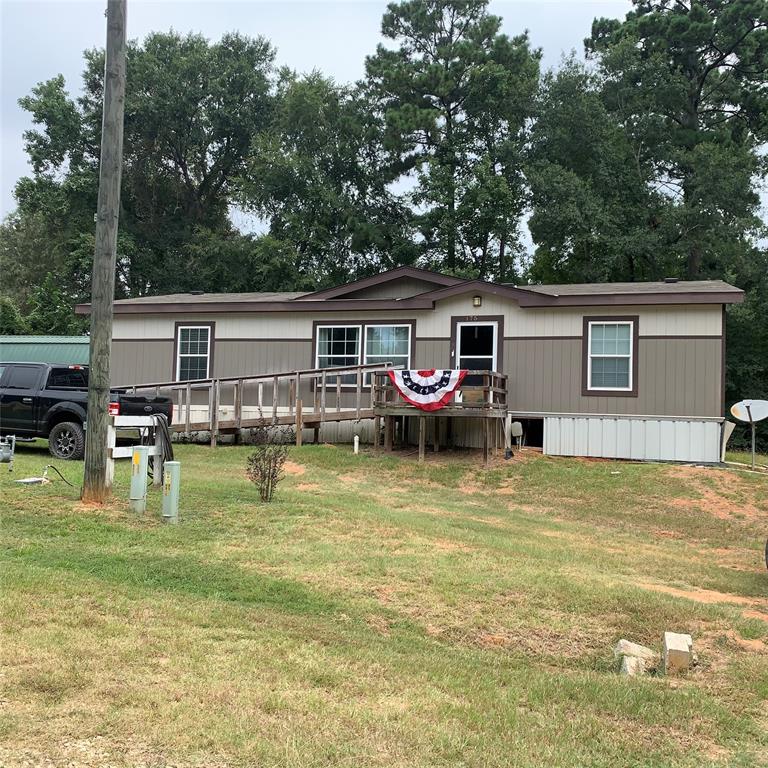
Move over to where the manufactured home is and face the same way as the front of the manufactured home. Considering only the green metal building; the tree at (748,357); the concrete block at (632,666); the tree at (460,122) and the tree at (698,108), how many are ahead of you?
1

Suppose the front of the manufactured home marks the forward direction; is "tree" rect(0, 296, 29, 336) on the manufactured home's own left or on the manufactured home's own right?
on the manufactured home's own right

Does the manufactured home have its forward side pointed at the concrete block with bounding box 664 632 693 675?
yes

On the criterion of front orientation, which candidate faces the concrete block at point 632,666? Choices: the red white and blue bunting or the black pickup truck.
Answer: the red white and blue bunting

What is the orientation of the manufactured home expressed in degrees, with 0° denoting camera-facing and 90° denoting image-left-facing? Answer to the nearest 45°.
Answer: approximately 0°

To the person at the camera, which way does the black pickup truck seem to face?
facing away from the viewer and to the left of the viewer

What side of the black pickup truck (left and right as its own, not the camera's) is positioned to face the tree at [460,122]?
right

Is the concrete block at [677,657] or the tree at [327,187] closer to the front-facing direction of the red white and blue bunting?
the concrete block

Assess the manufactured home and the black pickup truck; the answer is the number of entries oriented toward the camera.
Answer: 1

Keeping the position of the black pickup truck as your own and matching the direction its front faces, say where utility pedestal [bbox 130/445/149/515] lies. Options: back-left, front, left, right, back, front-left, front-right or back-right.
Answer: back-left

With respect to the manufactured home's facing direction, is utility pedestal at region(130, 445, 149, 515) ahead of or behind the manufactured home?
ahead

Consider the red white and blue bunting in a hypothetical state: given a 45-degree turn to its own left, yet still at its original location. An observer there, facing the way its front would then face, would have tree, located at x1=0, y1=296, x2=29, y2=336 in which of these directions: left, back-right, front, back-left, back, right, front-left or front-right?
back

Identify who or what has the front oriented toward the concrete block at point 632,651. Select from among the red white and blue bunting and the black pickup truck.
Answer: the red white and blue bunting

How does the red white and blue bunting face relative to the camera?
toward the camera

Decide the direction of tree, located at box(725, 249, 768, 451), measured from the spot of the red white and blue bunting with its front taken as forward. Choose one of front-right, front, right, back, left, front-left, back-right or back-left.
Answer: back-left

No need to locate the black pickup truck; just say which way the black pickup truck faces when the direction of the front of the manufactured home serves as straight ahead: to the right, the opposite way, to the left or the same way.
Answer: to the right
